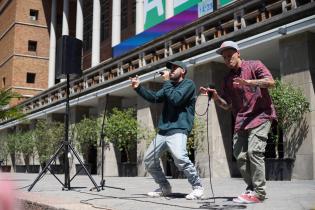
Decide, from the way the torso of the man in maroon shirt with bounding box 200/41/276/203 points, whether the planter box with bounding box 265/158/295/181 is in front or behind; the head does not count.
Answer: behind

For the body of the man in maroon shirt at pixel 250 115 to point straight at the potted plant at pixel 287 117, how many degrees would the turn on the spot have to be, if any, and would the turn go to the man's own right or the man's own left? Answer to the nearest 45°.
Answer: approximately 135° to the man's own right

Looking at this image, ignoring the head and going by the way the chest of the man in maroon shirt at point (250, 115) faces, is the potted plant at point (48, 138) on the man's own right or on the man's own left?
on the man's own right

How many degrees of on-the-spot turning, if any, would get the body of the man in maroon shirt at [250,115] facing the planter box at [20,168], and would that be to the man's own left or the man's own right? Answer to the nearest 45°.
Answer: approximately 90° to the man's own right

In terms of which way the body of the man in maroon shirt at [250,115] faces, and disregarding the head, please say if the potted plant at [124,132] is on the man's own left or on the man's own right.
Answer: on the man's own right

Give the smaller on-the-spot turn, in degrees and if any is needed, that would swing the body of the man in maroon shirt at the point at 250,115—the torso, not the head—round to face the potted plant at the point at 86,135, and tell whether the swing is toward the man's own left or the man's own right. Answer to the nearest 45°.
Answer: approximately 90° to the man's own right

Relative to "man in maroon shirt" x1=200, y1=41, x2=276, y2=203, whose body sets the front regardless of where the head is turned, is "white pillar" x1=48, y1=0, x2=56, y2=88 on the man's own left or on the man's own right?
on the man's own right

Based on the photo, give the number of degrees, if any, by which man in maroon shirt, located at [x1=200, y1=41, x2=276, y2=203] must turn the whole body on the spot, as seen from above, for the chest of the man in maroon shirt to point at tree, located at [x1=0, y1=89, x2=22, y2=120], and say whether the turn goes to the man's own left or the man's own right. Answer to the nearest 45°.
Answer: approximately 90° to the man's own right

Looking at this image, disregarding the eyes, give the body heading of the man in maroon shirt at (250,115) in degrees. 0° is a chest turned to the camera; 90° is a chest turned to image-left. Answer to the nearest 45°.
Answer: approximately 45°
